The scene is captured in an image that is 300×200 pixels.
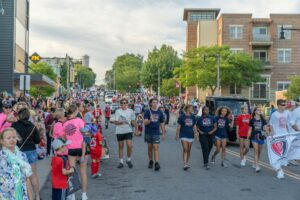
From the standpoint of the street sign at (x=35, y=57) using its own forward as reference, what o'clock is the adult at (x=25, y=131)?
The adult is roughly at 12 o'clock from the street sign.

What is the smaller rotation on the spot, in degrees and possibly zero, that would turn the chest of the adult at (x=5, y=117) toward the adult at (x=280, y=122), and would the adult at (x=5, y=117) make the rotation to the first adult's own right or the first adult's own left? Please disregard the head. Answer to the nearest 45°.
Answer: approximately 45° to the first adult's own left

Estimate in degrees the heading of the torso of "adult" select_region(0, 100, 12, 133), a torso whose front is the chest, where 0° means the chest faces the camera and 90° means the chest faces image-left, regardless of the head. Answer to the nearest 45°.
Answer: approximately 315°

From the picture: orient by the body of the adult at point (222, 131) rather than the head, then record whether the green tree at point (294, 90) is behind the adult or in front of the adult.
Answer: behind

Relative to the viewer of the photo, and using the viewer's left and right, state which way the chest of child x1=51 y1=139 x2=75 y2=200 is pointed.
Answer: facing away from the viewer and to the right of the viewer
